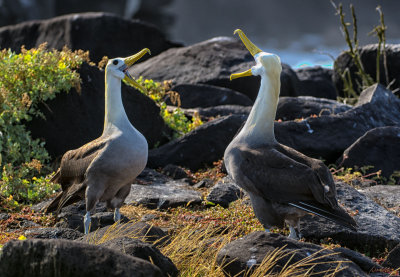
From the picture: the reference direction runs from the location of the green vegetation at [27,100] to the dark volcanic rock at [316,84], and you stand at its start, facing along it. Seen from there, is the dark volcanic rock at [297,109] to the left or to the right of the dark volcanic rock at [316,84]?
right

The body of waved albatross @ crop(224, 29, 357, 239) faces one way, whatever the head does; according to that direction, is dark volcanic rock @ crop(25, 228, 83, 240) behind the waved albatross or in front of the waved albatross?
in front

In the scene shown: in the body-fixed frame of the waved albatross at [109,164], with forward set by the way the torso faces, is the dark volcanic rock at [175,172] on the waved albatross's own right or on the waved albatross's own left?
on the waved albatross's own left

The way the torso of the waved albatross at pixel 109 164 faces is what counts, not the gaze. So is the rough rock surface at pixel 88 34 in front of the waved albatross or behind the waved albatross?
behind

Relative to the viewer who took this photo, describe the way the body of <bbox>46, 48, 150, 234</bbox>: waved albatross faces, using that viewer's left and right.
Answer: facing the viewer and to the right of the viewer

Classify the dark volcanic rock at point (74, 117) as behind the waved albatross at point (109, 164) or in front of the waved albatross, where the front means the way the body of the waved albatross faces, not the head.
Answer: behind

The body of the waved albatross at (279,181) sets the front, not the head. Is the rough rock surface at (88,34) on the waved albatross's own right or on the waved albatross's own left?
on the waved albatross's own right

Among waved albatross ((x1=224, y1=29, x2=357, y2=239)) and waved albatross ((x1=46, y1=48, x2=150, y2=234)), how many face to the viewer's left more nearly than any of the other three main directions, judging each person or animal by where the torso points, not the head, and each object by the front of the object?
1

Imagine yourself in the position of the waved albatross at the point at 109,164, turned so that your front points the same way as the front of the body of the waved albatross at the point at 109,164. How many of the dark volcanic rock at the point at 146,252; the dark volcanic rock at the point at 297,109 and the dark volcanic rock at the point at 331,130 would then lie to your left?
2

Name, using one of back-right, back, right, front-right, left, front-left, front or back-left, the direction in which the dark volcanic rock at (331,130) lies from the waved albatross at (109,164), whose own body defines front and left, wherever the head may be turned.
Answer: left

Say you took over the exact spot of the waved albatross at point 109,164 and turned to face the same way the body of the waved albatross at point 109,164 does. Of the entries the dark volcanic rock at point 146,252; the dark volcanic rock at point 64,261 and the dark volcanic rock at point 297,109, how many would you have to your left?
1

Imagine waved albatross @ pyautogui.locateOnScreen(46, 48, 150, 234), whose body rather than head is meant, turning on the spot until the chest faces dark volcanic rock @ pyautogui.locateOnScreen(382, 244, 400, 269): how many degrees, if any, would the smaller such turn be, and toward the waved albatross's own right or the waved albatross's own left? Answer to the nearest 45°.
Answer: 0° — it already faces it

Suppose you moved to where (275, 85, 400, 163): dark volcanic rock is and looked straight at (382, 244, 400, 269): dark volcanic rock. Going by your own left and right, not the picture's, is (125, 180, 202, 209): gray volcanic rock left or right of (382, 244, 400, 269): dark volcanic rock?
right

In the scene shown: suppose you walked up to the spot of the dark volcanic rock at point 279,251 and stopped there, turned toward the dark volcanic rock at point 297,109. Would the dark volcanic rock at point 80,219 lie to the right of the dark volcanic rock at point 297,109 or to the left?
left

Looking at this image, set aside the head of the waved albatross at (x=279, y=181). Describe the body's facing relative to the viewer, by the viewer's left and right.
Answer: facing to the left of the viewer

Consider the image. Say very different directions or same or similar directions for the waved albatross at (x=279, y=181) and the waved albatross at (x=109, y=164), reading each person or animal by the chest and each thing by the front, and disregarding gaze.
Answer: very different directions

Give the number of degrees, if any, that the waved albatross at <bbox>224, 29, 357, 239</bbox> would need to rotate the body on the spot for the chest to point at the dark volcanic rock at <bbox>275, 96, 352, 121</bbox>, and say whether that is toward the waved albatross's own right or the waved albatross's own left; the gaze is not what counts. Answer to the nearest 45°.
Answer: approximately 90° to the waved albatross's own right

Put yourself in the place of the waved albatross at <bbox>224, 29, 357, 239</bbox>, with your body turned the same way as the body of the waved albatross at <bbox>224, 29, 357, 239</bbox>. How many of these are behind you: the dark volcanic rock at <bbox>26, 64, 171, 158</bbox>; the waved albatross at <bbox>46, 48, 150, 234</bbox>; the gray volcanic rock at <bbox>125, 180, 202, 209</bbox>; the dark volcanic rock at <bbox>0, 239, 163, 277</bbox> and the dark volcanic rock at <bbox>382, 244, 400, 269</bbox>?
1
